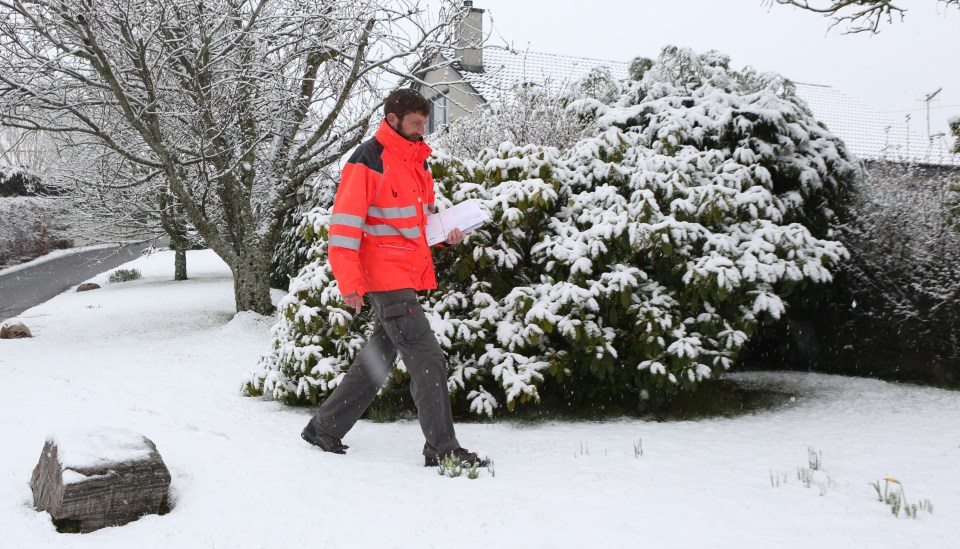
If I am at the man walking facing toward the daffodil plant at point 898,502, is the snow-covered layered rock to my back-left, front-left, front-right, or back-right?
back-right

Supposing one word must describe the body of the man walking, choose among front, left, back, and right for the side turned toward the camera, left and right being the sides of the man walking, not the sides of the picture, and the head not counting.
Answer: right

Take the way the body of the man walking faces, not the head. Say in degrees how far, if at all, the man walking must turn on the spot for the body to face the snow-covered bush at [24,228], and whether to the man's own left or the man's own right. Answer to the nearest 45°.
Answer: approximately 135° to the man's own left
